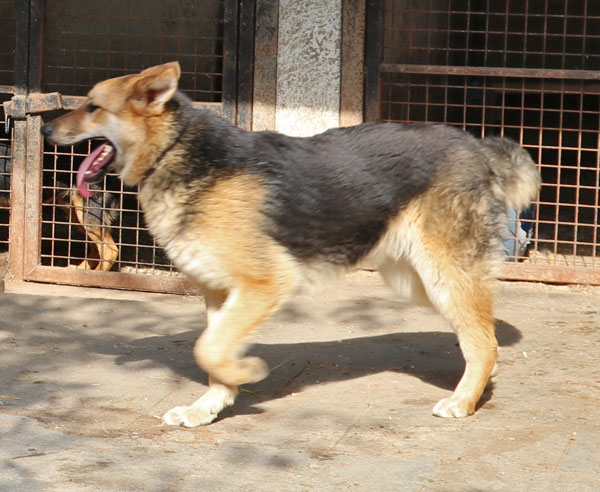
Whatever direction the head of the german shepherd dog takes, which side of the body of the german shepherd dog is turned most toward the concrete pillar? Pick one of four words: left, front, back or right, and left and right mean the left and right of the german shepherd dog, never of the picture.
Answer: right

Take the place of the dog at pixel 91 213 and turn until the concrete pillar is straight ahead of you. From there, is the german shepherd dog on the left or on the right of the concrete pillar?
right

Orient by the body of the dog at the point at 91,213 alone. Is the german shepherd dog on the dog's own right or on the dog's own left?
on the dog's own left

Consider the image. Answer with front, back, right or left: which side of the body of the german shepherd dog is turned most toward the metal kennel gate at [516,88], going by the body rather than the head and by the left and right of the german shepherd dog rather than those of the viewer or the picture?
right

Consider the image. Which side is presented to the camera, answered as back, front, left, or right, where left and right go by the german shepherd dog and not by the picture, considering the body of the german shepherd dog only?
left
